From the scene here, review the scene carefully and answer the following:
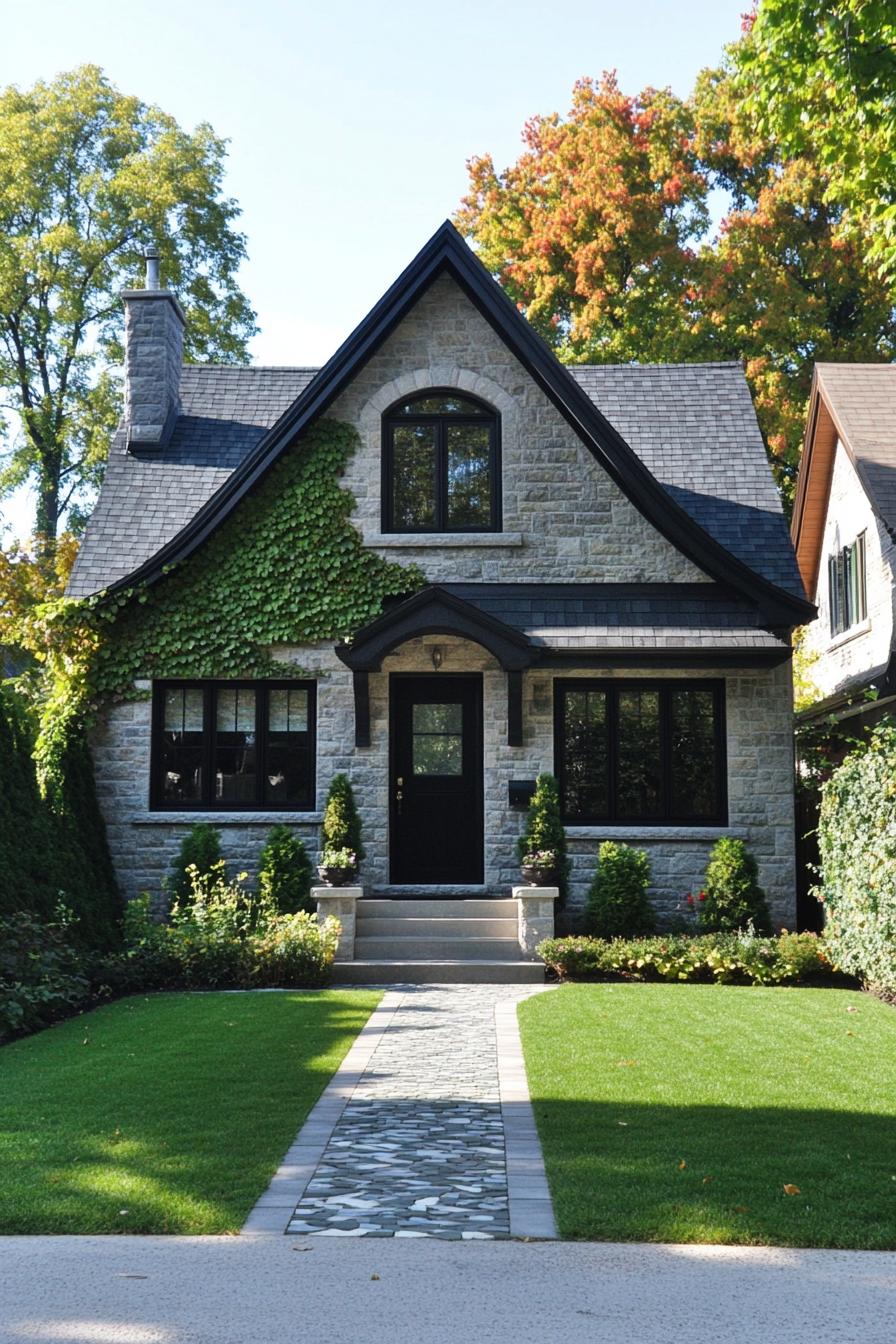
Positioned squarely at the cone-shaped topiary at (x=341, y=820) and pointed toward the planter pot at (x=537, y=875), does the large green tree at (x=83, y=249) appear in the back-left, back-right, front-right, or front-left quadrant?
back-left

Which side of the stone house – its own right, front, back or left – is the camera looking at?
front

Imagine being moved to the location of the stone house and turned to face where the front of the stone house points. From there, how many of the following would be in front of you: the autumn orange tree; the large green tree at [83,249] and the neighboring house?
0

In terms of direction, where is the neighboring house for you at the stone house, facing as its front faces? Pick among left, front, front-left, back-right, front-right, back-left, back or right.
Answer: back-left

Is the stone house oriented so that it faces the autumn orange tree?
no

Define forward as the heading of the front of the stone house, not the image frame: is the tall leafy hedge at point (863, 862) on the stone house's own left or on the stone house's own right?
on the stone house's own left

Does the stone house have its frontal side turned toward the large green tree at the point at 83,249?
no

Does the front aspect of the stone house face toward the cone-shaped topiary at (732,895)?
no
